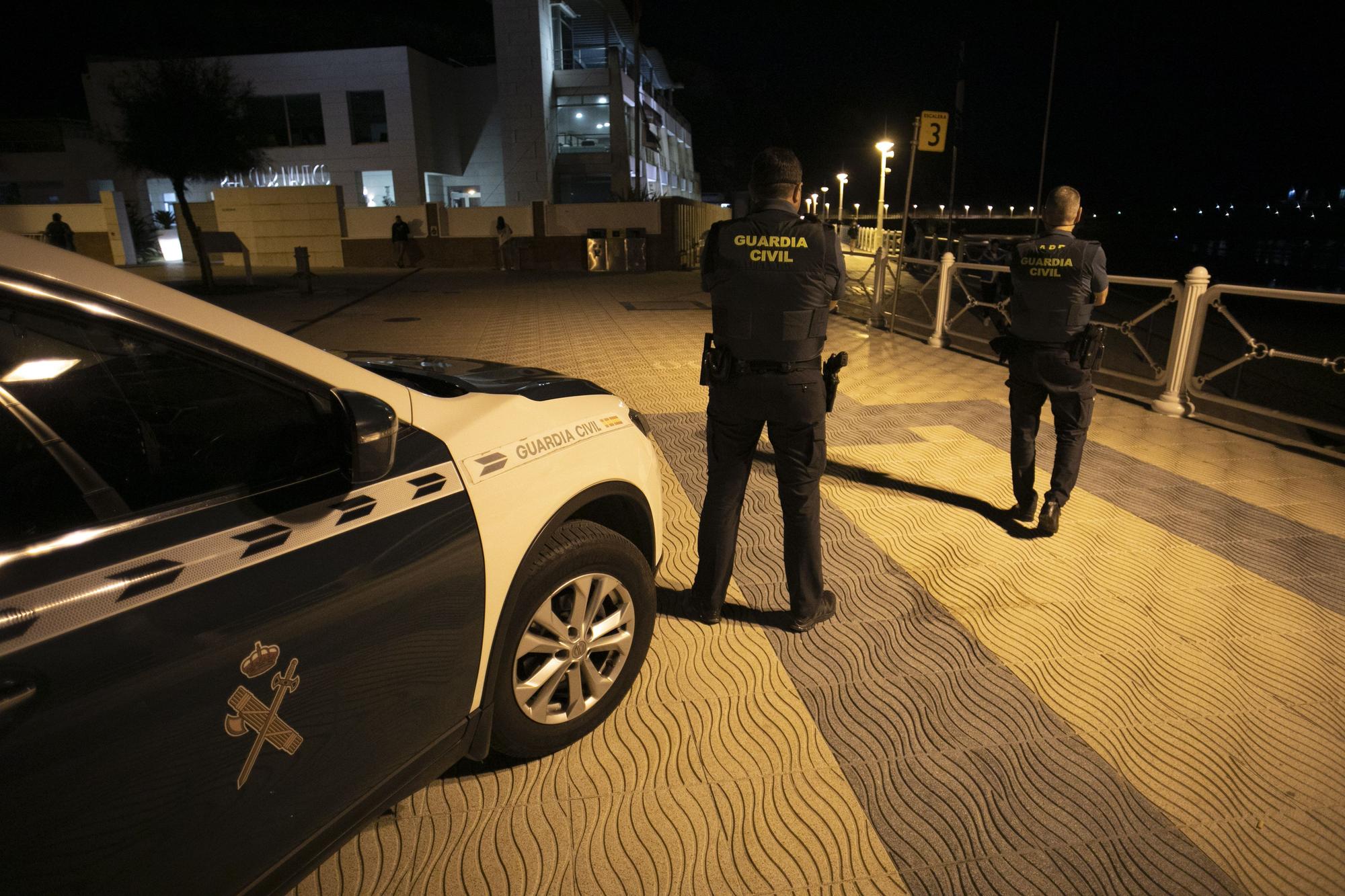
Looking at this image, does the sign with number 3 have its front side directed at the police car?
yes

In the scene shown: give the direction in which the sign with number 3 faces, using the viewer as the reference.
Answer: facing the viewer

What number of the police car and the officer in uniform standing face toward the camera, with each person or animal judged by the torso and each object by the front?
0

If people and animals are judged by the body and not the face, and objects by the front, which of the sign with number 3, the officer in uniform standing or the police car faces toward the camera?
the sign with number 3

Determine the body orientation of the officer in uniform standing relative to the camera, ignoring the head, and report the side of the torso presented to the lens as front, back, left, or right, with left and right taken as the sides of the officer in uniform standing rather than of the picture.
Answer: back

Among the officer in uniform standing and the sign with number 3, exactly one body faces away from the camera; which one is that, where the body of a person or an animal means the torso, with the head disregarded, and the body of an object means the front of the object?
the officer in uniform standing

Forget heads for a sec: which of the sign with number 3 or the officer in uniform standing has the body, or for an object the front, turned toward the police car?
the sign with number 3

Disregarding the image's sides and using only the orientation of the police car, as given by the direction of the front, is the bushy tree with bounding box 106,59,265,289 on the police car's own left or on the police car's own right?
on the police car's own left

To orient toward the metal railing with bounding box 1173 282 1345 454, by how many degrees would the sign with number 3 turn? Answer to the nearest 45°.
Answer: approximately 45° to its left

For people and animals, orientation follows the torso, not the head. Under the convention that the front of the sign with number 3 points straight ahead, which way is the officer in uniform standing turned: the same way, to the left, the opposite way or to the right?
the opposite way

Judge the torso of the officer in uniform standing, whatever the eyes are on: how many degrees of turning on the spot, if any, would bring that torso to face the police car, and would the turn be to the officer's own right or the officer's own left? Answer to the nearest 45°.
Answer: approximately 135° to the officer's own left

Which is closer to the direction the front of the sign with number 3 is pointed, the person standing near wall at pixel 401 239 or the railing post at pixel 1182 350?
the railing post

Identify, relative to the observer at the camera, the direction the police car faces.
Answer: facing away from the viewer and to the right of the viewer

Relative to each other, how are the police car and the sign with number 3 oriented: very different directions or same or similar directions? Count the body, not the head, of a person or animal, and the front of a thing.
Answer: very different directions

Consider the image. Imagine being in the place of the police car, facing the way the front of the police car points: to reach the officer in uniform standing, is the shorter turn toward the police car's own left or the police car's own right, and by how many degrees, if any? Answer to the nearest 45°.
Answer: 0° — it already faces them

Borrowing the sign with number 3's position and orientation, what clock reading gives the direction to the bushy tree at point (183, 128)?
The bushy tree is roughly at 3 o'clock from the sign with number 3.

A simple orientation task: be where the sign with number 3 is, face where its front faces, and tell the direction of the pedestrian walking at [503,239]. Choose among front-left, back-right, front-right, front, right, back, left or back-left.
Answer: back-right

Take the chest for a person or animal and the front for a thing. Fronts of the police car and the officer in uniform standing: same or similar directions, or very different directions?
same or similar directions
